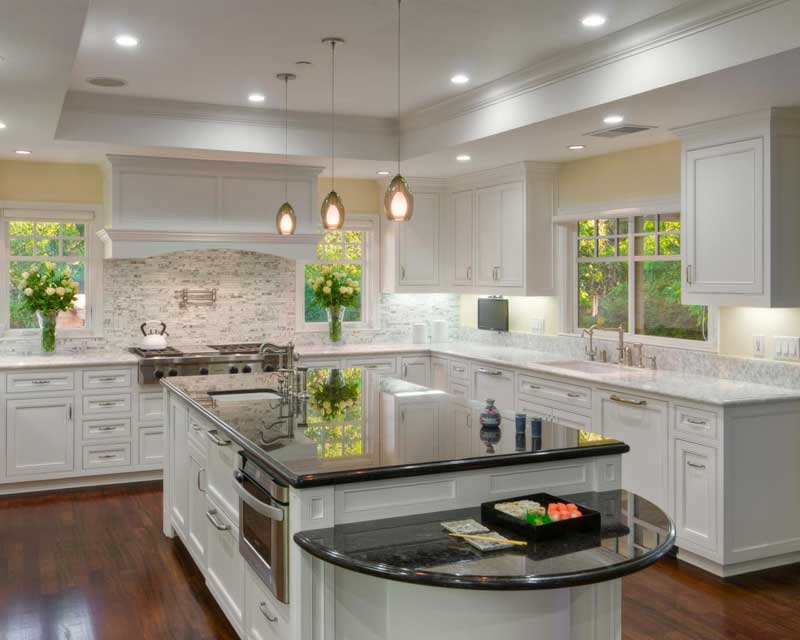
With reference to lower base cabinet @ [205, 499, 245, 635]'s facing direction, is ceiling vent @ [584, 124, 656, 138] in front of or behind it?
behind

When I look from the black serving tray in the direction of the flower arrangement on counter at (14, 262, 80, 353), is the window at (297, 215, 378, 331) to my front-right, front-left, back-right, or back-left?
front-right

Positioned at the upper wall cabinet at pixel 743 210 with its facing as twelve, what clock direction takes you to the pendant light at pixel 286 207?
The pendant light is roughly at 1 o'clock from the upper wall cabinet.

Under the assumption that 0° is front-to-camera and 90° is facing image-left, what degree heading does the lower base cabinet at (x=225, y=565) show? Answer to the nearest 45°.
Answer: approximately 90°

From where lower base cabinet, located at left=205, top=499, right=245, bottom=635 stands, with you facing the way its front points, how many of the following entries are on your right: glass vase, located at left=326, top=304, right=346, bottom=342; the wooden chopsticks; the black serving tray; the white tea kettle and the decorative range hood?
3

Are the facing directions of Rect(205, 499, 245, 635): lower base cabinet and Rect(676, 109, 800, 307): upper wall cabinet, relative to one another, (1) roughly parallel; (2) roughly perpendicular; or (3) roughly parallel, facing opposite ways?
roughly parallel

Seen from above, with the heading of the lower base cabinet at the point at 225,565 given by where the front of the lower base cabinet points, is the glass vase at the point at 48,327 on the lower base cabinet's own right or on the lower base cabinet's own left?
on the lower base cabinet's own right

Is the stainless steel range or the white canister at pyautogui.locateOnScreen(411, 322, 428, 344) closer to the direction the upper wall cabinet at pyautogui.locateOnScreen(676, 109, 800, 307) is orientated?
the stainless steel range

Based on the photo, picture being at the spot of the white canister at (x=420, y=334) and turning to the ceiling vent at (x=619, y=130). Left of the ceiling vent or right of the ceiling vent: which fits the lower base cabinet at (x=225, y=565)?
right

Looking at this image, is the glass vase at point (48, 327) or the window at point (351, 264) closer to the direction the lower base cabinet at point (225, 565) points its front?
the glass vase

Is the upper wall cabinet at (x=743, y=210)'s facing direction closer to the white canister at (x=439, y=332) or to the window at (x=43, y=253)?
the window

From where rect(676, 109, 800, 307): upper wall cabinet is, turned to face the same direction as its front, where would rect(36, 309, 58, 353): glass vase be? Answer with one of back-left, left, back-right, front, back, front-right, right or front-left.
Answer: front-right

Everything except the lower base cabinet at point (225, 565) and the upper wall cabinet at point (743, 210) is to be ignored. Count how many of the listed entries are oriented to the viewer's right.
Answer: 0

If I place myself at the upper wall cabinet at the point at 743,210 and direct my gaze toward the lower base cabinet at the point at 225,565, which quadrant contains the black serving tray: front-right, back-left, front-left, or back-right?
front-left

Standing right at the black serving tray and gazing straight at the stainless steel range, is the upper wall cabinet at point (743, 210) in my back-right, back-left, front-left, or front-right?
front-right

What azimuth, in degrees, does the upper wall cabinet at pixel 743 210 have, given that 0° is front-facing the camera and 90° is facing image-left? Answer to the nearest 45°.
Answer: approximately 45°
